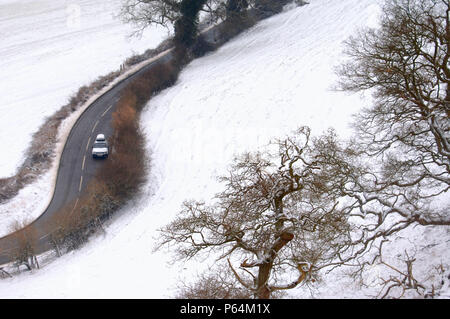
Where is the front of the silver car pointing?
toward the camera
